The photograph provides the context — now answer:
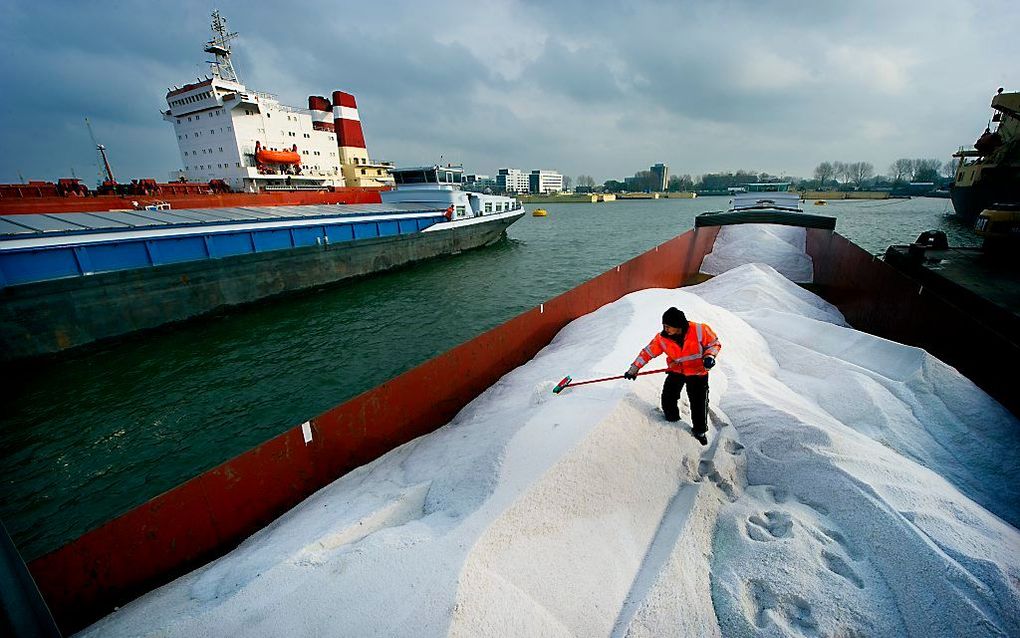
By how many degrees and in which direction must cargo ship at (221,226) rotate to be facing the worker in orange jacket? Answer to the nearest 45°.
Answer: approximately 45° to its left

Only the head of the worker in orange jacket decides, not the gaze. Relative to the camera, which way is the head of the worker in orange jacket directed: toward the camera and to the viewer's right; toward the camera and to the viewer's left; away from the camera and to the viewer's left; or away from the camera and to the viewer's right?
toward the camera and to the viewer's left

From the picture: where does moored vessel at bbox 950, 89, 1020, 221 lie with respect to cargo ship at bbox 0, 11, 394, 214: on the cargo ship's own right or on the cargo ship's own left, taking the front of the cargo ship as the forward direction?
on the cargo ship's own left

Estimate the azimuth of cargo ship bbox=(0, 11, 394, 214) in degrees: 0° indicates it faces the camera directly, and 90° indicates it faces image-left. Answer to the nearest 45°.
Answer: approximately 45°

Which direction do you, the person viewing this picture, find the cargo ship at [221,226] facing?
facing the viewer and to the left of the viewer

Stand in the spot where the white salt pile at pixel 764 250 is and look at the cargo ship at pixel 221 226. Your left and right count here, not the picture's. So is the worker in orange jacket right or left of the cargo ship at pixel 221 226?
left

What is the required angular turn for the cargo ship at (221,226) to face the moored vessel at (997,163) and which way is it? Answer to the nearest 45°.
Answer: approximately 135° to its left

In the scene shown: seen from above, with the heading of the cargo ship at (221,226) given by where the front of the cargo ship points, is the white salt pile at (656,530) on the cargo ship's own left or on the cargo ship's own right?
on the cargo ship's own left
